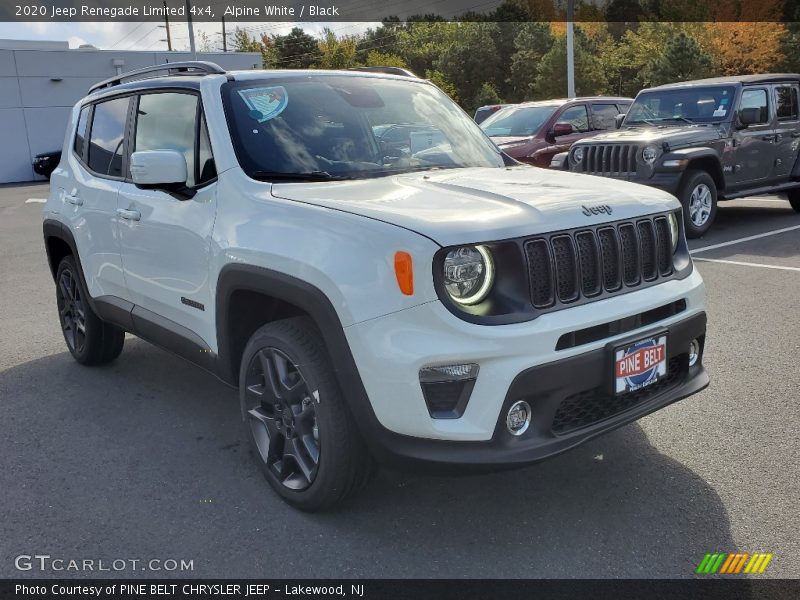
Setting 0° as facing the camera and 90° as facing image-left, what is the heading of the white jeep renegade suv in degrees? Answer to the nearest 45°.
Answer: approximately 315°

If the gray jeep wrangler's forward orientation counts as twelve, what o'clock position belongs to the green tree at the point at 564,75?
The green tree is roughly at 4 o'clock from the gray jeep wrangler.

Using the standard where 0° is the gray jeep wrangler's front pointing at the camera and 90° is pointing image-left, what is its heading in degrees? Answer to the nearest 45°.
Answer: approximately 45°

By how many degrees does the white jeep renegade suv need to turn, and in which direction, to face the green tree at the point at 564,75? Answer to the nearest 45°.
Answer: approximately 135° to its left

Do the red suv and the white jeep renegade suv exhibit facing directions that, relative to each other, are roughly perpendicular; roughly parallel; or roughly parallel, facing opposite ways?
roughly perpendicular

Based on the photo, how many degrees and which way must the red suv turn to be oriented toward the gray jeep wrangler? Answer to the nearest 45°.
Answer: approximately 90° to its left

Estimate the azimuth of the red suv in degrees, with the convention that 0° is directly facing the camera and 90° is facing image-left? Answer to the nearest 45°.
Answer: approximately 45°

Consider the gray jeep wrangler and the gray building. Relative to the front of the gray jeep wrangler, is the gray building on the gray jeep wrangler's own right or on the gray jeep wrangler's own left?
on the gray jeep wrangler's own right

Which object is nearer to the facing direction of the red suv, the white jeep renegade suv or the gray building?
the white jeep renegade suv

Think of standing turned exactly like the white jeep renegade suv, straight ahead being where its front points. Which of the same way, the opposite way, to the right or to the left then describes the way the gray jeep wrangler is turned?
to the right

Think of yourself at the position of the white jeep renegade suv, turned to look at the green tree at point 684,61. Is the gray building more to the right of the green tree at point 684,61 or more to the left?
left
